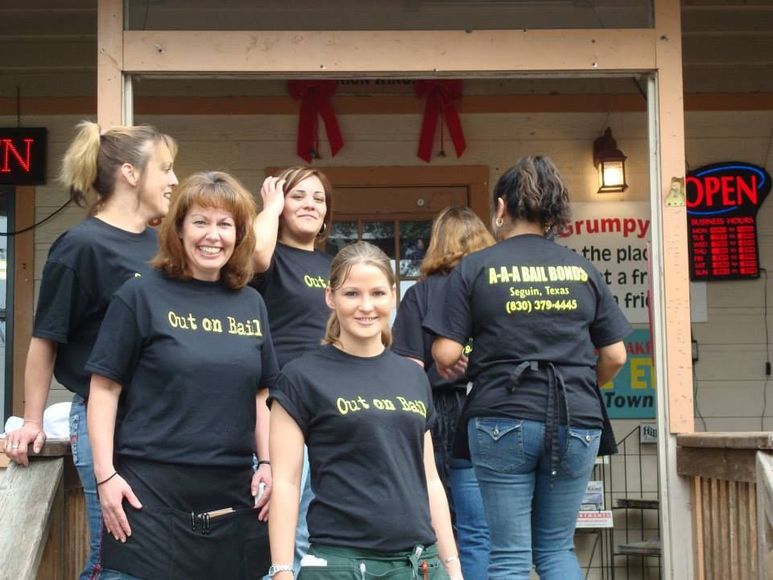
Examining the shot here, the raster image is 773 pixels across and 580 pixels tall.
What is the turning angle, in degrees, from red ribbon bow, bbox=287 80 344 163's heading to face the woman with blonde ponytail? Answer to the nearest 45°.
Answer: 0° — it already faces them

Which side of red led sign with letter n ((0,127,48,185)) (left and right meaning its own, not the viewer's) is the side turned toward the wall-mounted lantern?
left

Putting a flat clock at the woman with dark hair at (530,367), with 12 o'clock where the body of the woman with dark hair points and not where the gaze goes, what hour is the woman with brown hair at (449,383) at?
The woman with brown hair is roughly at 11 o'clock from the woman with dark hair.

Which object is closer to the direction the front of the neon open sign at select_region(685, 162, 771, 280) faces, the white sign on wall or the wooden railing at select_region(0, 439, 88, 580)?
the wooden railing

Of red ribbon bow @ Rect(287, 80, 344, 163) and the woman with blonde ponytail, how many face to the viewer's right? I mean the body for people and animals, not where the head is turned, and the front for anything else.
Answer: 1

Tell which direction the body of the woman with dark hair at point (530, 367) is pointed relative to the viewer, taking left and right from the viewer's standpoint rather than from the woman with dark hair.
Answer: facing away from the viewer

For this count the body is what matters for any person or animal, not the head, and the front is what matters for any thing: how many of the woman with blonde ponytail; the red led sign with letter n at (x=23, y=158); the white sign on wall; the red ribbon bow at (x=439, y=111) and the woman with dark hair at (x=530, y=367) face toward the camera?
3

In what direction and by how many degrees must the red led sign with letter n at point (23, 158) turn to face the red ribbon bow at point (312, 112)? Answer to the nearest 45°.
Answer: approximately 90° to its left

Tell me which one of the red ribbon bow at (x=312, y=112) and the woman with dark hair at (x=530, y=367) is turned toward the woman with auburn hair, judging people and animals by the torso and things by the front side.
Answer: the red ribbon bow

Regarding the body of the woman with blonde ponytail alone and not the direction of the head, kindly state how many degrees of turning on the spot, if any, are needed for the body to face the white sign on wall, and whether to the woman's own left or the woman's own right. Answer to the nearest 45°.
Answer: approximately 45° to the woman's own left

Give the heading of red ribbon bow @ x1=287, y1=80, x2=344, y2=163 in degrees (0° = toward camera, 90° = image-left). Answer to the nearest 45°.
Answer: approximately 0°

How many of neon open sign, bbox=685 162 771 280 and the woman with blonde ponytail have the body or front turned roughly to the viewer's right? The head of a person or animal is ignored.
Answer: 1

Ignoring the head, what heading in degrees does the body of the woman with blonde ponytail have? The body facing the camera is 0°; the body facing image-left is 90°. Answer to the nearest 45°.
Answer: approximately 270°
